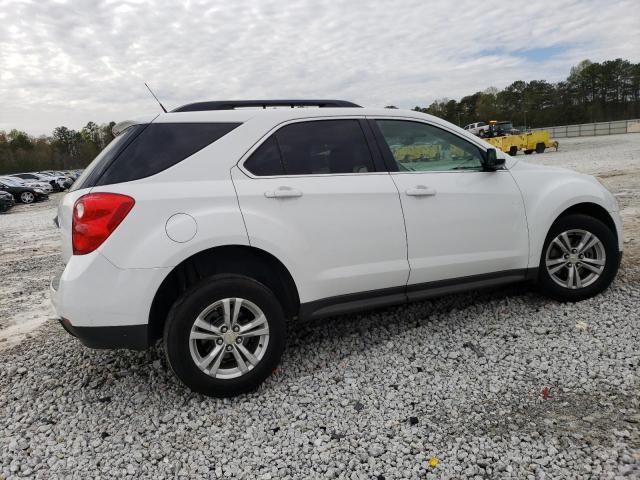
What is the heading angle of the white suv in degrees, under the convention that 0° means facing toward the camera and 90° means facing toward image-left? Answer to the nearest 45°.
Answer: approximately 225°

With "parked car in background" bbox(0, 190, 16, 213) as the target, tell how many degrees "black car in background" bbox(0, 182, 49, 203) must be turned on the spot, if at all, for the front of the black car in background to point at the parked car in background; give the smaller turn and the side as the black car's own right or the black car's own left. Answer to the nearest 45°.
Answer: approximately 90° to the black car's own right

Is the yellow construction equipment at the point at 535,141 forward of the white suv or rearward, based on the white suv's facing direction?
forward

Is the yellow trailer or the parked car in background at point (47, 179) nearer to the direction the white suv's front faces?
the yellow trailer

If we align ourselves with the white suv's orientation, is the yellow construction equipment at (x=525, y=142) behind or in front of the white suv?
in front

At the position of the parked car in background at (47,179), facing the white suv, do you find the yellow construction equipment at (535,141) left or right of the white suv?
left

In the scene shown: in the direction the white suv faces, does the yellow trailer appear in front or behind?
in front

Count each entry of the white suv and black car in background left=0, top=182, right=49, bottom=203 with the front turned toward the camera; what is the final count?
0
